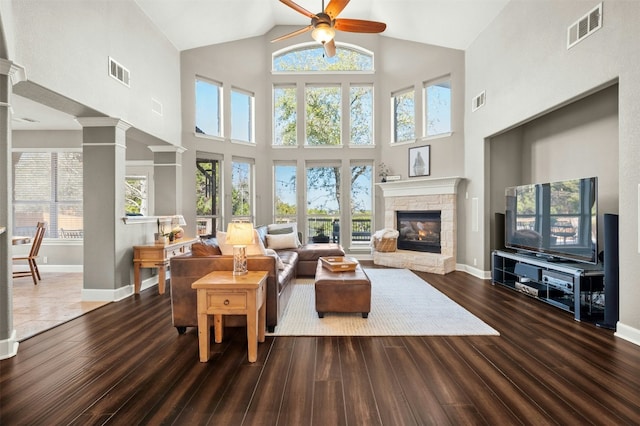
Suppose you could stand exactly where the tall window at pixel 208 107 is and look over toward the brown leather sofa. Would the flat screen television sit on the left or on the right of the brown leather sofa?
left

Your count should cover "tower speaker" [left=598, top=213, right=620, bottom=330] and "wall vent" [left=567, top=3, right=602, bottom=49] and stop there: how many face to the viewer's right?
0

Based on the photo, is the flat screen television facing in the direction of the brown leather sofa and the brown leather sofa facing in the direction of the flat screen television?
yes

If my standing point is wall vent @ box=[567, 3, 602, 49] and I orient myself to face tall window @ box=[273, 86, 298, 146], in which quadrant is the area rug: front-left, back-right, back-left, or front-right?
front-left

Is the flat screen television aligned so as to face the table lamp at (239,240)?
yes

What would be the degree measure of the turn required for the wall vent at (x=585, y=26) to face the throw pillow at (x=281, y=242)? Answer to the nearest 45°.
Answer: approximately 45° to its right

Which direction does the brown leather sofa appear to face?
to the viewer's right

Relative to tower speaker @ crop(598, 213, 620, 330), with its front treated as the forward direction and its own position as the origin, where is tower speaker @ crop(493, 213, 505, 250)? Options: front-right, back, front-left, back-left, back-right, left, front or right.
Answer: right

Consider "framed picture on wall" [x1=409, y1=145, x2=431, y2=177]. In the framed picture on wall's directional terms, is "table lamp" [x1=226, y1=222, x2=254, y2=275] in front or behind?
in front

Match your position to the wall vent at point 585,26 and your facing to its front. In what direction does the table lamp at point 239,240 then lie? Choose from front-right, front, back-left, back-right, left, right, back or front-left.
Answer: front

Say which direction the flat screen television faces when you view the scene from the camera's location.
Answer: facing the viewer and to the left of the viewer

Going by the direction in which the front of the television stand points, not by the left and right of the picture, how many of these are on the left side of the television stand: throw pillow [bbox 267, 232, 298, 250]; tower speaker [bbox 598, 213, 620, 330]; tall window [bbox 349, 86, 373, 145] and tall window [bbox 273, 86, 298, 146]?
1

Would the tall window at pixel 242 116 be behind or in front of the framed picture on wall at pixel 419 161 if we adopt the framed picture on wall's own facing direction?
in front

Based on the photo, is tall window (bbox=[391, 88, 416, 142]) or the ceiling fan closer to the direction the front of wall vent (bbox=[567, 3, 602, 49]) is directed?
the ceiling fan

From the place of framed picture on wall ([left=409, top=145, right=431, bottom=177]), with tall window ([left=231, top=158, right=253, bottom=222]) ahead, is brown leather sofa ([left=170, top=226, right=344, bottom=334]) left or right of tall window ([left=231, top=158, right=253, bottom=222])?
left

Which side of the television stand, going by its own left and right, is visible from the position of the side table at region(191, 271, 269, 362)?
front

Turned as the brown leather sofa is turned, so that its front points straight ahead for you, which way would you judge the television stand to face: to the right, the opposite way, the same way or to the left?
the opposite way

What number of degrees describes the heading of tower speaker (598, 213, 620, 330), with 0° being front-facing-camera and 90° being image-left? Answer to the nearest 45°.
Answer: approximately 45°

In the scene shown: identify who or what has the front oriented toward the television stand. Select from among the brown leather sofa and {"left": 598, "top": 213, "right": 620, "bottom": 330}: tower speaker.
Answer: the brown leather sofa
